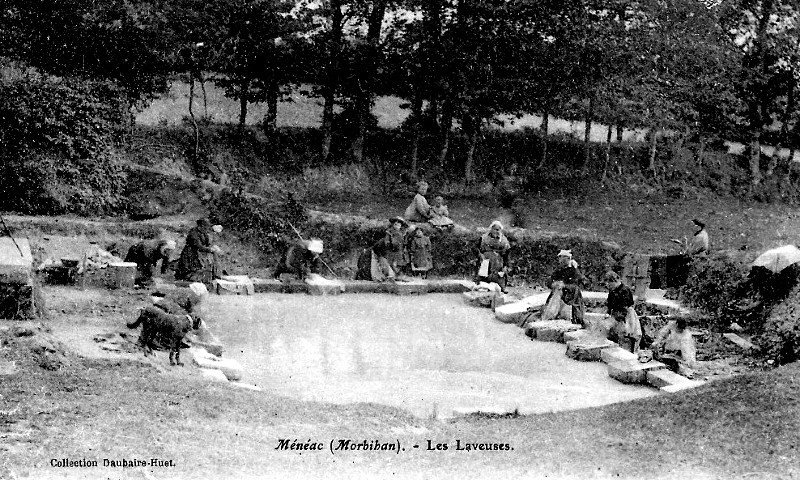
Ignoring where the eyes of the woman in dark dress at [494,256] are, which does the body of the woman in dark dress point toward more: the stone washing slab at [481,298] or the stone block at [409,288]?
the stone washing slab

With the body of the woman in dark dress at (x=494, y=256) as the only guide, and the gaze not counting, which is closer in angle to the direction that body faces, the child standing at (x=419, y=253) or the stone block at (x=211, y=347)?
the stone block

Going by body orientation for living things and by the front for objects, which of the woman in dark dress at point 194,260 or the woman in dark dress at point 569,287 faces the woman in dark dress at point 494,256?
the woman in dark dress at point 194,260

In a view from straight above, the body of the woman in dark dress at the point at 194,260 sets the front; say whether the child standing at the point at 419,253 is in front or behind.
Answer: in front

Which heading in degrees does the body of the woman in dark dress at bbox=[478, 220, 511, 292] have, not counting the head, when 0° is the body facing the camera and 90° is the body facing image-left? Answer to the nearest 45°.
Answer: approximately 0°

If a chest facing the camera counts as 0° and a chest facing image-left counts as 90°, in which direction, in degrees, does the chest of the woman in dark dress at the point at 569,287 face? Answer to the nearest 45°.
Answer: approximately 45°

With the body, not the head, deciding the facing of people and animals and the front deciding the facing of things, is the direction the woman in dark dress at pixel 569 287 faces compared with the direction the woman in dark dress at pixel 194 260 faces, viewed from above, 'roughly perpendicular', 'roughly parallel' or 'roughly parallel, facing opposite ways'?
roughly parallel, facing opposite ways

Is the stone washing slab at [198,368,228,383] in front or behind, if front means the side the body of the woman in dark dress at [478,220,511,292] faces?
in front

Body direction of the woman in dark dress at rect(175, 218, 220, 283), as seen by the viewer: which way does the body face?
to the viewer's right
